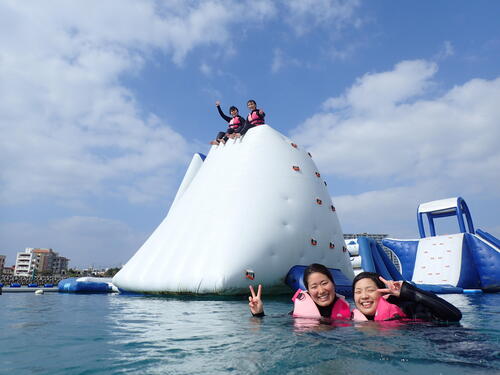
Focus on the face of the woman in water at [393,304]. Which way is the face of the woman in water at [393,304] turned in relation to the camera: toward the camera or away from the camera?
toward the camera

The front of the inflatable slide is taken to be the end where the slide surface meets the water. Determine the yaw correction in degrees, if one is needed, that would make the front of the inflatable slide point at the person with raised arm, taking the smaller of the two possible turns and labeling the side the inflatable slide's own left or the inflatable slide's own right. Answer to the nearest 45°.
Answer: approximately 45° to the inflatable slide's own right

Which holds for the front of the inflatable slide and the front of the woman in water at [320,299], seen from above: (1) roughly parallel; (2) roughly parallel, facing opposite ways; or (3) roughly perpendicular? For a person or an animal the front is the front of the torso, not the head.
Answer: roughly parallel

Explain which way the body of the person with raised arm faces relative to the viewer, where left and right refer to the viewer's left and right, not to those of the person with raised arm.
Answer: facing the viewer and to the left of the viewer

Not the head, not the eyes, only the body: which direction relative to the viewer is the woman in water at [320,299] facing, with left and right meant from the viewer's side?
facing the viewer

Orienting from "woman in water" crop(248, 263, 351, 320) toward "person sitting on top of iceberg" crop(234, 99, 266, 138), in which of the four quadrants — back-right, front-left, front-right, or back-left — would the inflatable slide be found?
front-right

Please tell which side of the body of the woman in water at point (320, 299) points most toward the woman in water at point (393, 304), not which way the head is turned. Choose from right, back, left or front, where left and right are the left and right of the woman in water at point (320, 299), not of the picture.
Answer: left

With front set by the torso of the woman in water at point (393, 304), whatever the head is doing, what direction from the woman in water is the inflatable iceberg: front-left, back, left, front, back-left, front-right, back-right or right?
back-right

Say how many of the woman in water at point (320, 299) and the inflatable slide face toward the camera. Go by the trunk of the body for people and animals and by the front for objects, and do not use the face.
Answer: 2

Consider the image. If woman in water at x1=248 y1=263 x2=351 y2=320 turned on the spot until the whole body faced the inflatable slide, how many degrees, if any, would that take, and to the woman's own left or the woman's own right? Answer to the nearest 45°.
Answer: approximately 135° to the woman's own left

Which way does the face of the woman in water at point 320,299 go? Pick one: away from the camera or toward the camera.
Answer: toward the camera

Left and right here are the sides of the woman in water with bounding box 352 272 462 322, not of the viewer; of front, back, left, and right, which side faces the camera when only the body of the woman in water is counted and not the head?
front
